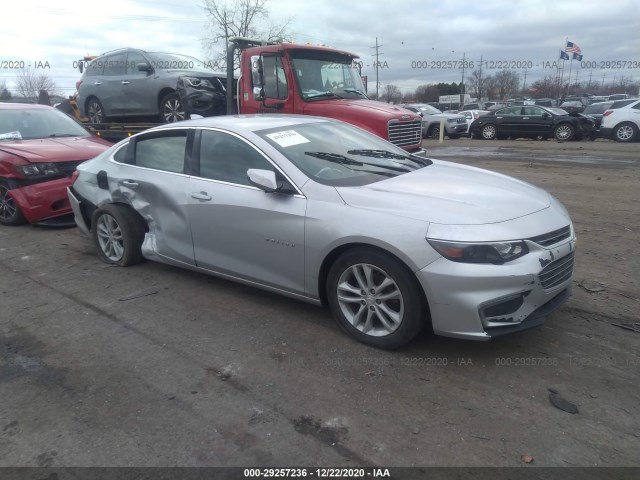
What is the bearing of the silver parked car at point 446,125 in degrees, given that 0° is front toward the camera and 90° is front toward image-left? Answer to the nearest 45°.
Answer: approximately 315°

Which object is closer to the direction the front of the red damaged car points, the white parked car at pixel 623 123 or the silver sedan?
the silver sedan

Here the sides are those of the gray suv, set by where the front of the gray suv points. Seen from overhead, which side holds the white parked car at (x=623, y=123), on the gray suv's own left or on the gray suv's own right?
on the gray suv's own left

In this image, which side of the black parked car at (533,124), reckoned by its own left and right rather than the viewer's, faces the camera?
right

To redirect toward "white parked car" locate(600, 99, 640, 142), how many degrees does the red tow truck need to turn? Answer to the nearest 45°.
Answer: approximately 90° to its left

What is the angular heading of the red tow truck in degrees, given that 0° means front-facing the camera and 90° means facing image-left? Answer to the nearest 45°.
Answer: approximately 315°

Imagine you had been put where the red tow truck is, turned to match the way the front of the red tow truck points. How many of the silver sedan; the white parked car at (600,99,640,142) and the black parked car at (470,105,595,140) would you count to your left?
2

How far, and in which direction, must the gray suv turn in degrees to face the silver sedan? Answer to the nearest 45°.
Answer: approximately 45° to its right

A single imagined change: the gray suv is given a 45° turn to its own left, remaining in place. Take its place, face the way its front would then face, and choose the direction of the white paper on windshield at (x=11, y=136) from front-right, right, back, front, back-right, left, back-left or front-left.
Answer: back-right

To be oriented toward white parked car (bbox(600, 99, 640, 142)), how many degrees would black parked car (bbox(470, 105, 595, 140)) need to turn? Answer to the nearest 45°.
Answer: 0° — it already faces it
